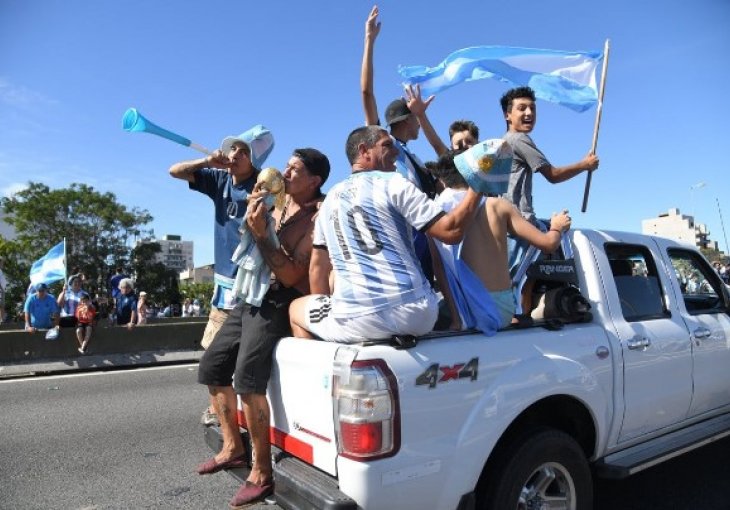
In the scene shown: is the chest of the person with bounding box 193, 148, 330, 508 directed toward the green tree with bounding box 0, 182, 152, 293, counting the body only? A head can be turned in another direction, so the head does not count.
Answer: no

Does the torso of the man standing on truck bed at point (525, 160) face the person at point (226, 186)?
no

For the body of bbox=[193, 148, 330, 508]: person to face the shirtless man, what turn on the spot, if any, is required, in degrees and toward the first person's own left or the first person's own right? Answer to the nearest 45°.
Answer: approximately 135° to the first person's own left

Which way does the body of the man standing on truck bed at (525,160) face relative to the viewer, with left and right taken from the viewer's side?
facing the viewer and to the right of the viewer

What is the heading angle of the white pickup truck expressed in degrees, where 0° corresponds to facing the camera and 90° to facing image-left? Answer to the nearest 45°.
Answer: approximately 225°

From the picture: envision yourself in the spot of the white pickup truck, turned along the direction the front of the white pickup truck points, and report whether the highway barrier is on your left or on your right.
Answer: on your left

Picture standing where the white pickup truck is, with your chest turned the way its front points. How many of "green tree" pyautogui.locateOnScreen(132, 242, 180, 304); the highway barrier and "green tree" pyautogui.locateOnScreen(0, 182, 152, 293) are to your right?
0

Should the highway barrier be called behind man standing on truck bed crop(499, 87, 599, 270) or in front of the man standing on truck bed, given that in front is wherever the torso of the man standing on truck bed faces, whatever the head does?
behind

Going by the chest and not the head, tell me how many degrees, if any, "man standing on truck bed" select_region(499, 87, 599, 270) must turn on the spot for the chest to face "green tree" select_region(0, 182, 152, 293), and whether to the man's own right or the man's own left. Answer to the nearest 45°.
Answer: approximately 180°

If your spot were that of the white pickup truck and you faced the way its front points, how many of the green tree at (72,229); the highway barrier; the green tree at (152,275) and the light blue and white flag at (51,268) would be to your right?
0

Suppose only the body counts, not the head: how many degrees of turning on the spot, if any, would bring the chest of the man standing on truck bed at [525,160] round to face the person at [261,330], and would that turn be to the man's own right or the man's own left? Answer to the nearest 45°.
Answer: approximately 90° to the man's own right

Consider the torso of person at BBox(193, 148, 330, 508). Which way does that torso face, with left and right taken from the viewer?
facing the viewer and to the left of the viewer

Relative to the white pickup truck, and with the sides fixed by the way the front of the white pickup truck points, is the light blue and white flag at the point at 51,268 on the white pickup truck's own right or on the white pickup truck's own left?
on the white pickup truck's own left

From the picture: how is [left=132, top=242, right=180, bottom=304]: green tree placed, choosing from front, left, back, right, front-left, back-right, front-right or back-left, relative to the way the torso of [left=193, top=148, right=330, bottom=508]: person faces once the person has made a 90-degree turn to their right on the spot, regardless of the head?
front-right

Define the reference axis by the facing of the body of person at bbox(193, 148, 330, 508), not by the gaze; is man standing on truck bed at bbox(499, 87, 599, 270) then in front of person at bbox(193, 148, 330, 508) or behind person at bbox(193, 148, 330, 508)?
behind
